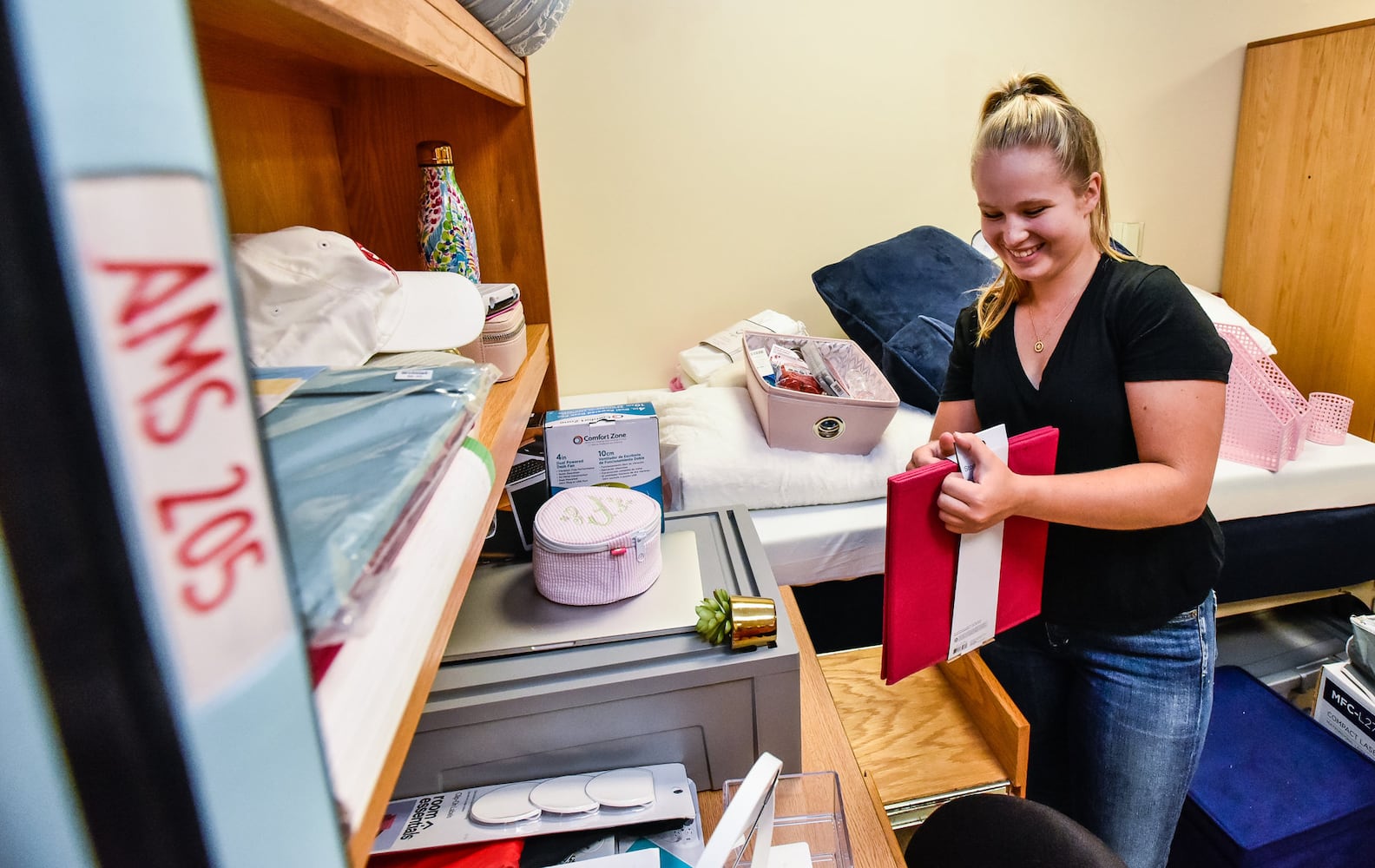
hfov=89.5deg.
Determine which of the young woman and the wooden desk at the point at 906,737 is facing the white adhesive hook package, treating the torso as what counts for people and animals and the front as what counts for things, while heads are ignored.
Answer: the young woman

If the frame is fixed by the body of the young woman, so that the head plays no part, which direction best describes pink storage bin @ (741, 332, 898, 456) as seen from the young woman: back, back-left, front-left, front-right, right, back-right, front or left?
right

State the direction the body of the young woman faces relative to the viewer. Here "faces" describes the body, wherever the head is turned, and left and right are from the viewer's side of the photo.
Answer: facing the viewer and to the left of the viewer

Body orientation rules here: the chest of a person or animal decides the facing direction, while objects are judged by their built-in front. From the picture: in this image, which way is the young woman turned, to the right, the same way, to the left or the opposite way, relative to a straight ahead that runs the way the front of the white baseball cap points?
the opposite way

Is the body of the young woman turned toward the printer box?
no

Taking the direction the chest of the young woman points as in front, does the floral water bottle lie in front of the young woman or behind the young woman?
in front

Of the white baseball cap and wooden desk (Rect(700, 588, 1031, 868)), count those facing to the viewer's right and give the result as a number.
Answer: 2

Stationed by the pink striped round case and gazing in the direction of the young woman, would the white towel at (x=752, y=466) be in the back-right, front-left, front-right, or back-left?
front-left

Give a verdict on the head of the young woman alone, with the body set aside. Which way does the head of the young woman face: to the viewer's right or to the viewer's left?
to the viewer's left

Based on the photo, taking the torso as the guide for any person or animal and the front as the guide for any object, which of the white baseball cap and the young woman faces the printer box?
the white baseball cap

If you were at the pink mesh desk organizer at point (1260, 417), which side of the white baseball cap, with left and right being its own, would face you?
front

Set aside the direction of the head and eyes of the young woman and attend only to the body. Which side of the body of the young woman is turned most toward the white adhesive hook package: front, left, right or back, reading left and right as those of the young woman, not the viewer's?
front

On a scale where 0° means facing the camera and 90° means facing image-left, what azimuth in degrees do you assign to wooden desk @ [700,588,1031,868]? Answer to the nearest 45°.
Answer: approximately 270°

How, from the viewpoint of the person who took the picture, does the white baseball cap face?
facing to the right of the viewer
